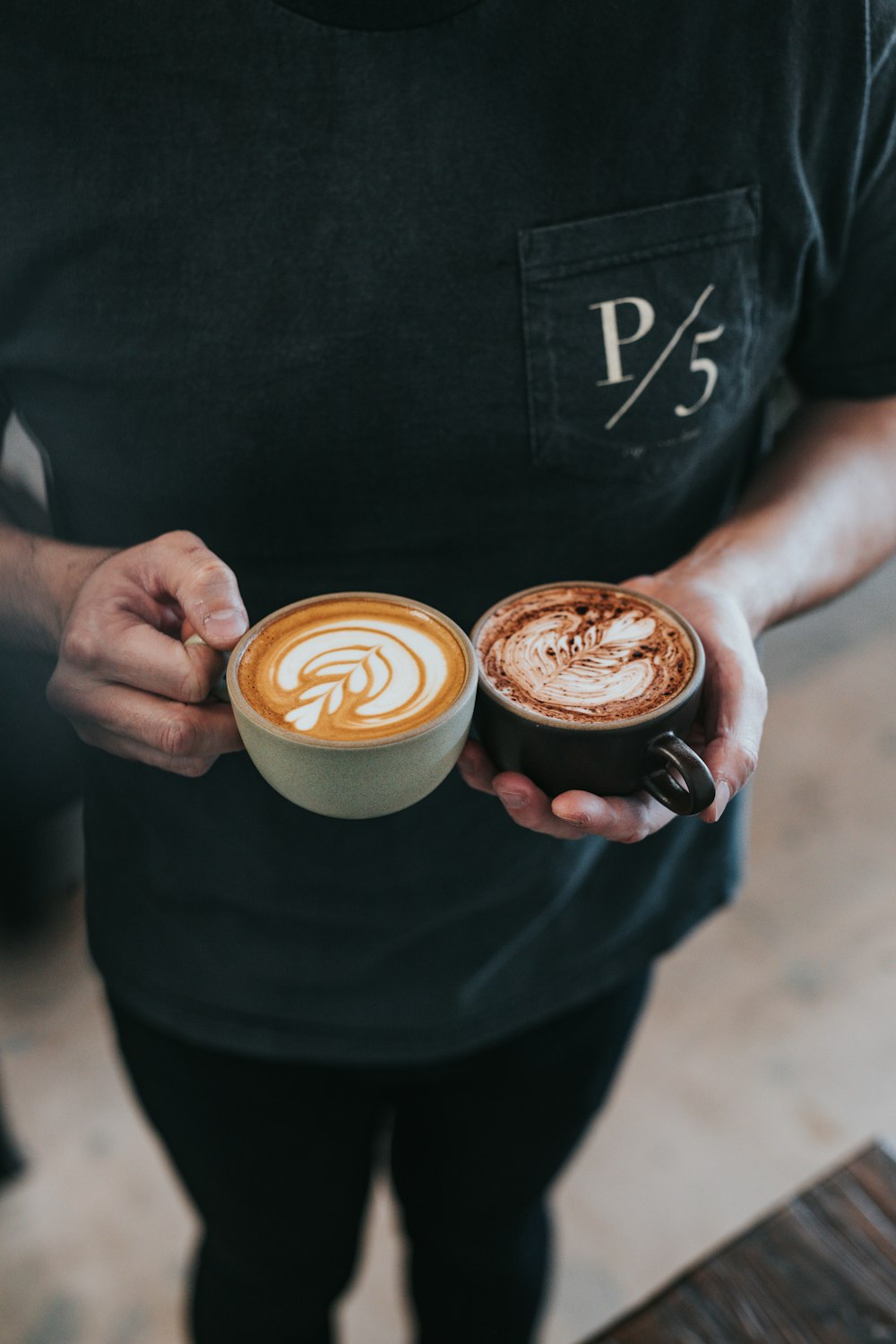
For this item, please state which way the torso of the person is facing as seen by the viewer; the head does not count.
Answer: toward the camera
